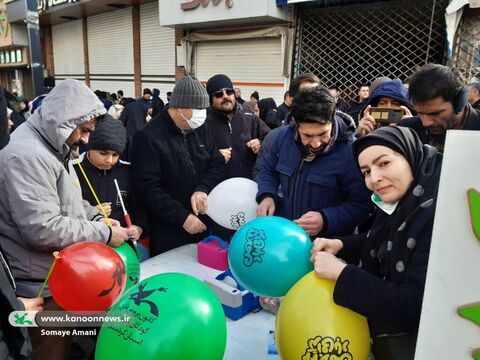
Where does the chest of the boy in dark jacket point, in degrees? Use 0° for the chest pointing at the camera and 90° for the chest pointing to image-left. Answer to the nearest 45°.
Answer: approximately 0°

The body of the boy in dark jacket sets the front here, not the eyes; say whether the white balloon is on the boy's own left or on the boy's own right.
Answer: on the boy's own left

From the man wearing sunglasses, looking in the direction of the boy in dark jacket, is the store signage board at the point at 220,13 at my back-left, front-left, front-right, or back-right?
back-right

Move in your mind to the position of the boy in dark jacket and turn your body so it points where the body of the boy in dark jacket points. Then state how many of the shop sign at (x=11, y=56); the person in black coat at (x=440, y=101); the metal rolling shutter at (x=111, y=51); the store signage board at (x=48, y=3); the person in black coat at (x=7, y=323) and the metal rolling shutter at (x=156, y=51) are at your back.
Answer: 4

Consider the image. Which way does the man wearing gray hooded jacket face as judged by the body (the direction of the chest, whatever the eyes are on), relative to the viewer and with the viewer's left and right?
facing to the right of the viewer

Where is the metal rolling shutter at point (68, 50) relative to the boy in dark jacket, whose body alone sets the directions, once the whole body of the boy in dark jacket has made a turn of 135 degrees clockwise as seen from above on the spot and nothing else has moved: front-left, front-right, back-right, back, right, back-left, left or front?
front-right

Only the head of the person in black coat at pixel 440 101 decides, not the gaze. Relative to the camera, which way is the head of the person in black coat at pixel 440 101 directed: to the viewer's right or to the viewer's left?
to the viewer's left

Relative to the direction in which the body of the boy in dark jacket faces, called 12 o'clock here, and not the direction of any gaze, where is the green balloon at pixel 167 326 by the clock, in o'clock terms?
The green balloon is roughly at 12 o'clock from the boy in dark jacket.

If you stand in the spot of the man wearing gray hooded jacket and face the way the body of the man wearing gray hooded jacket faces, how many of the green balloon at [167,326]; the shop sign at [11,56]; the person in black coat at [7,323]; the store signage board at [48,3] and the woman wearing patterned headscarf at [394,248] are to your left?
2

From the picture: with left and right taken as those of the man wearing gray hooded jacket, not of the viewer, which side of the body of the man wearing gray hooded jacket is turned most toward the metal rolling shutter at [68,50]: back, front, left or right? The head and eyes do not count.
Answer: left

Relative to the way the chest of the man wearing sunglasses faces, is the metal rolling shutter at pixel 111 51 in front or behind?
behind

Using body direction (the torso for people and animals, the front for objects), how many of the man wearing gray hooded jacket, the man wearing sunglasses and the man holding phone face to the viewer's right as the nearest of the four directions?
1

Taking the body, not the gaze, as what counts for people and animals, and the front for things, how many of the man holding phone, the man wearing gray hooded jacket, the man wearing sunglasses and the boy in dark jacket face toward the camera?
3

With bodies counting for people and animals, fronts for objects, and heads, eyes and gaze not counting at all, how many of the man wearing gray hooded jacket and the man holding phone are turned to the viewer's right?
1

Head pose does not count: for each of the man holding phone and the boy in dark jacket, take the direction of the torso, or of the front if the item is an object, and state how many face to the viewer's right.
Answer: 0
